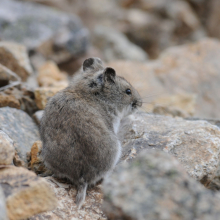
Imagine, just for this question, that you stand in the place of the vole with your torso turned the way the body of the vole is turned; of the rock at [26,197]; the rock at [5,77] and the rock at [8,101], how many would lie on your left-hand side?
2

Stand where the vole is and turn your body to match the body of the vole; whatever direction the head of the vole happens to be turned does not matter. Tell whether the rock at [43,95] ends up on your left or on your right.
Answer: on your left

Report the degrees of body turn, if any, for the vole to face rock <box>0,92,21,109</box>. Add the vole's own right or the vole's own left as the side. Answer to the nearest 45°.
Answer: approximately 90° to the vole's own left

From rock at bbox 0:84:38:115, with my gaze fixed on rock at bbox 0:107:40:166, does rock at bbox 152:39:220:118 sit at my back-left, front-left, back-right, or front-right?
back-left

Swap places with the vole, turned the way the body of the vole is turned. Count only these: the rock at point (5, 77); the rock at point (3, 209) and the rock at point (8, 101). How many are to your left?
2

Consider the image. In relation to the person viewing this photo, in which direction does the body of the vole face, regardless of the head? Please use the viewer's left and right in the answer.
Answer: facing away from the viewer and to the right of the viewer

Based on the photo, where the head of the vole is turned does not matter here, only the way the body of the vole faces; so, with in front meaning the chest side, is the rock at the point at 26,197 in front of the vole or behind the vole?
behind

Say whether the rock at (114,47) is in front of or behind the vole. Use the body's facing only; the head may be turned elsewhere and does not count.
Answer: in front

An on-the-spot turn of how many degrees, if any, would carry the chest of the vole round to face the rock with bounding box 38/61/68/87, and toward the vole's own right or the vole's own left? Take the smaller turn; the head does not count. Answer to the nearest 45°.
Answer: approximately 45° to the vole's own left

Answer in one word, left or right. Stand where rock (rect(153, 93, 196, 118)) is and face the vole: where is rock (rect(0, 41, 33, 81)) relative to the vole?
right

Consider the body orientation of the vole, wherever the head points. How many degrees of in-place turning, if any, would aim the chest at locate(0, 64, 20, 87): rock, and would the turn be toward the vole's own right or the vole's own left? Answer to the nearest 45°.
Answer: approximately 90° to the vole's own left

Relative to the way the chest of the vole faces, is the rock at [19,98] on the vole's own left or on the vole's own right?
on the vole's own left
